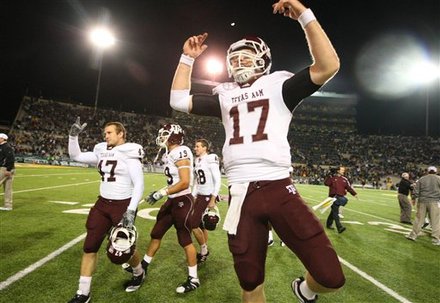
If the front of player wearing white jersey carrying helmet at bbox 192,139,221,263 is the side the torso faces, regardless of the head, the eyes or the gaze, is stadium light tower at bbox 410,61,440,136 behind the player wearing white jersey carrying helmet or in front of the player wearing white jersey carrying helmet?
behind

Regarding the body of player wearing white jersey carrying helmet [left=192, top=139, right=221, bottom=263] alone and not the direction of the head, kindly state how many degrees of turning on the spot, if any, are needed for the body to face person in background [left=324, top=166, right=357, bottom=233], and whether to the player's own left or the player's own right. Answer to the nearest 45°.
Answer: approximately 180°
